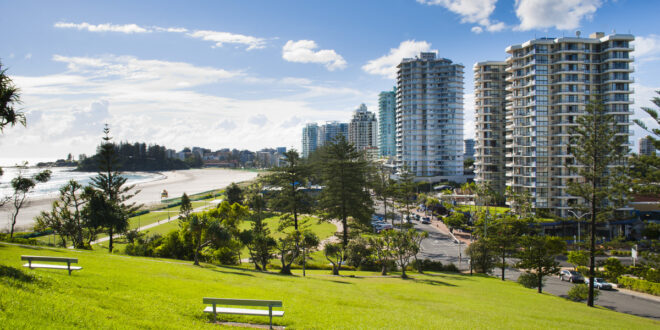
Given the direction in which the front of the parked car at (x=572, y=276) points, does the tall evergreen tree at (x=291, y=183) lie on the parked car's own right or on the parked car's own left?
on the parked car's own right

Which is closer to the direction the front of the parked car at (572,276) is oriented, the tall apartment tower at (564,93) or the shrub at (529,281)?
the shrub

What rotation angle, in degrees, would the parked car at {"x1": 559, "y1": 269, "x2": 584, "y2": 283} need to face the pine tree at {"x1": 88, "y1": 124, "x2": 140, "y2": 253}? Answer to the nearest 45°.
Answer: approximately 90° to its right
